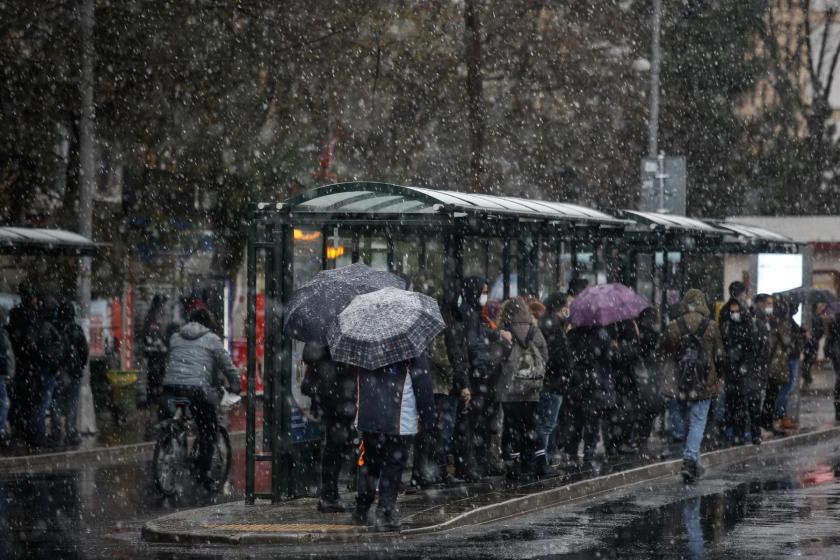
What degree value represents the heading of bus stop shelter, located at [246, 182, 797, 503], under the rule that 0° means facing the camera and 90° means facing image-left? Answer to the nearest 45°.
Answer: approximately 315°

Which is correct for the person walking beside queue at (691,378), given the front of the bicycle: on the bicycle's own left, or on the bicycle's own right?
on the bicycle's own right

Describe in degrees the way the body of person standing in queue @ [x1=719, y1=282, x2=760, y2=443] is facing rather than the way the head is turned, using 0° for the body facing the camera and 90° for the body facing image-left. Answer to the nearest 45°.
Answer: approximately 0°

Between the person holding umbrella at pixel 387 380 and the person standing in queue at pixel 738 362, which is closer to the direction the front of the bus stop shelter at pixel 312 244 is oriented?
the person holding umbrella

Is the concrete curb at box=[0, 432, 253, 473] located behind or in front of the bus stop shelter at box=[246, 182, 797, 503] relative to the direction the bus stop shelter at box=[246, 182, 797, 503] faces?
behind

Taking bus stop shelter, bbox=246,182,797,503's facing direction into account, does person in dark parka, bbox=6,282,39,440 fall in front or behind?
behind

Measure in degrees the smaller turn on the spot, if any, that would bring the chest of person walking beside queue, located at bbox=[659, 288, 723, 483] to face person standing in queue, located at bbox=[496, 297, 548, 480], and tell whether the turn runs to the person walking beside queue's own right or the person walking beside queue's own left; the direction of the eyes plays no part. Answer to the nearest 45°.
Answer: approximately 135° to the person walking beside queue's own left
